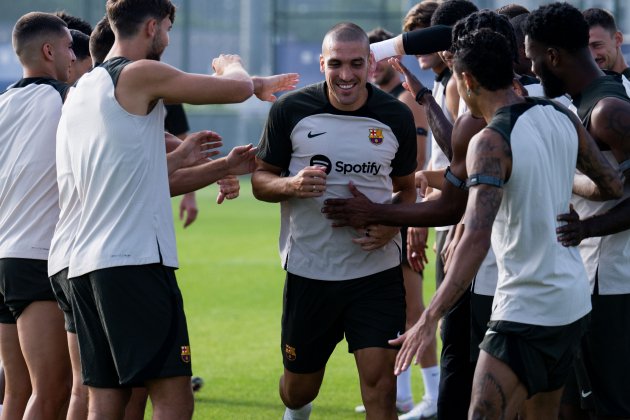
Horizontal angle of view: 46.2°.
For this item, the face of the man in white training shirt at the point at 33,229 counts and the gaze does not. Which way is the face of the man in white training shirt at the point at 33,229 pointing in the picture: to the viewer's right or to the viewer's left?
to the viewer's right

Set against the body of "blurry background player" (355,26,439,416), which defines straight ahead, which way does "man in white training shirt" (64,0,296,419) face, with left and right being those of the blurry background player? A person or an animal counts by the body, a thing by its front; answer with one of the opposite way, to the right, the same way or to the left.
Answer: the opposite way

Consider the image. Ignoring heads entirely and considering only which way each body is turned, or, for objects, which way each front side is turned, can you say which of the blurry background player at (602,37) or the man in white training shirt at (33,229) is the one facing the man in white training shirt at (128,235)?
the blurry background player

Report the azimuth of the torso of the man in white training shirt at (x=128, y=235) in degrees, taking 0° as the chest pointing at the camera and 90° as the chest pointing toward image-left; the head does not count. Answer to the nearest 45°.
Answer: approximately 225°
